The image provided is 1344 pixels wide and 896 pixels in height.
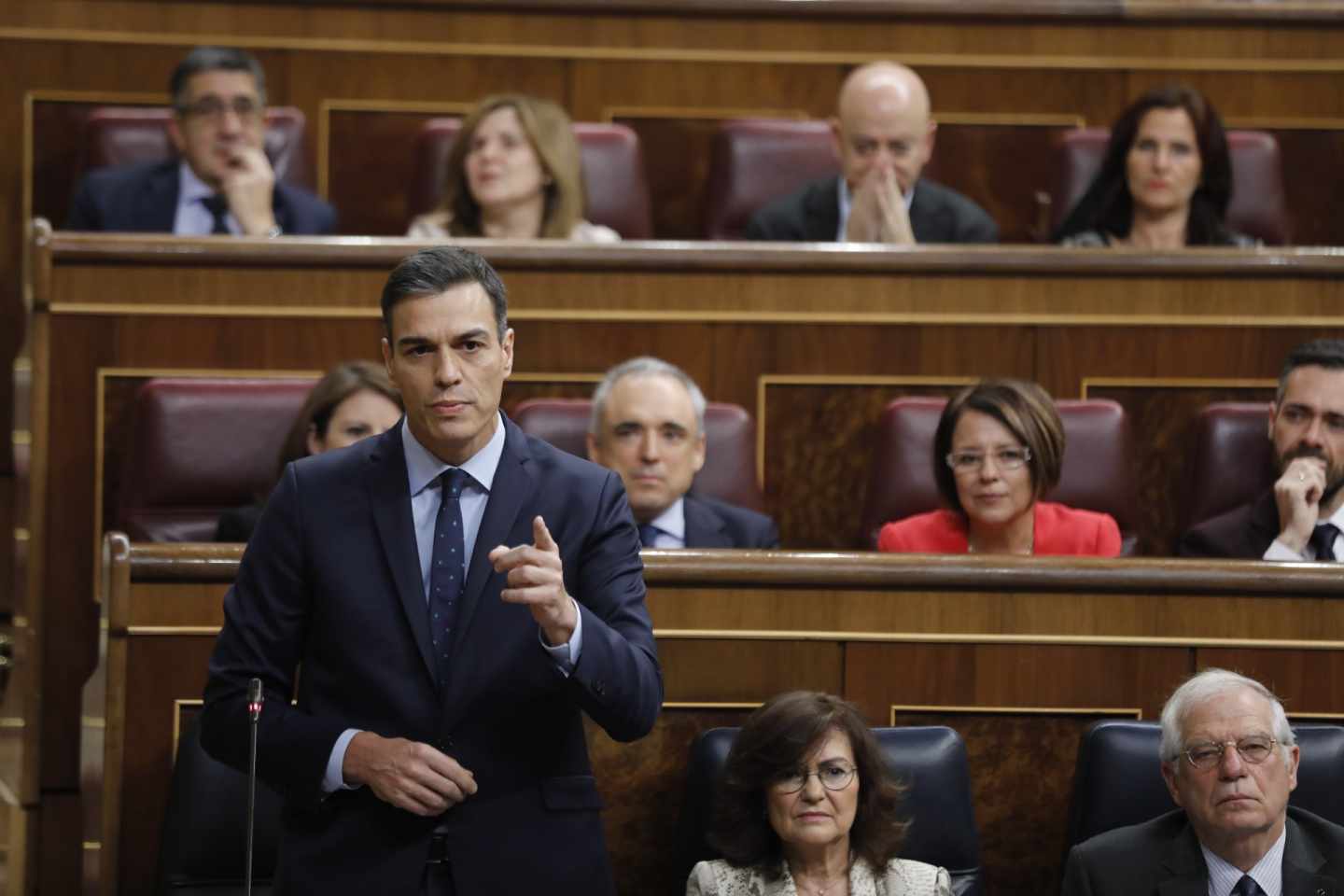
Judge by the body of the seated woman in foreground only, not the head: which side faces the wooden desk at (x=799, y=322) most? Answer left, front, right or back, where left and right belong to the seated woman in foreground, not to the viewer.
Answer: back

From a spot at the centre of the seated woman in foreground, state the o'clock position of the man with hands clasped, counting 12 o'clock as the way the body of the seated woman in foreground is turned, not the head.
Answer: The man with hands clasped is roughly at 6 o'clock from the seated woman in foreground.

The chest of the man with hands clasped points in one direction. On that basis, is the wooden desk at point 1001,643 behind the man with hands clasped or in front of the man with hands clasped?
in front

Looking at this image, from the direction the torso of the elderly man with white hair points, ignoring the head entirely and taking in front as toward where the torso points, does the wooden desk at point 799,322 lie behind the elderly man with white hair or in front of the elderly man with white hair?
behind
